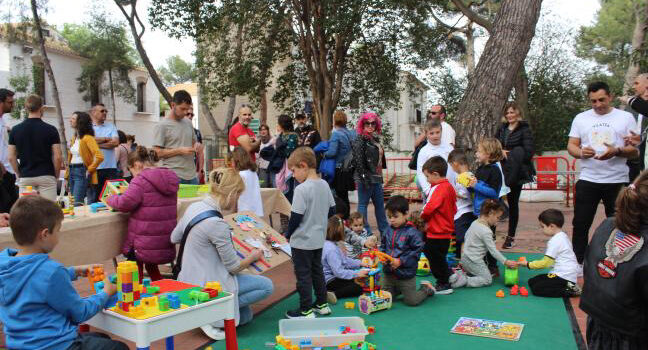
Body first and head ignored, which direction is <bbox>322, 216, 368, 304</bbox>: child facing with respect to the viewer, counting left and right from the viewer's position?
facing to the right of the viewer

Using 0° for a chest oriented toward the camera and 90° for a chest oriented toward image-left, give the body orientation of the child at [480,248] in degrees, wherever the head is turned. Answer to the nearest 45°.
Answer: approximately 270°

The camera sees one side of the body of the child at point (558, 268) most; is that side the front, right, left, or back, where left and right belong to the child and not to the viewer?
left

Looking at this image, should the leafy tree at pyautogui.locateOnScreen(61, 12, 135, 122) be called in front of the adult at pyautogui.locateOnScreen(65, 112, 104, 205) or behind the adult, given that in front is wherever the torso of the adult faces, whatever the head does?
behind

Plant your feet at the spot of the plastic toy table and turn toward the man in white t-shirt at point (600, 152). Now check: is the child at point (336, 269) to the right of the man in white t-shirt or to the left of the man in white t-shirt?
left

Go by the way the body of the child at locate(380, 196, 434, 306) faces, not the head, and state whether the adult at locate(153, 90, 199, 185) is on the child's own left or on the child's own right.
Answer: on the child's own right

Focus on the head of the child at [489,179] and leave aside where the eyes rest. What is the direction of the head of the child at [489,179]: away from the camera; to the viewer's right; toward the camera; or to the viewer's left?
to the viewer's left

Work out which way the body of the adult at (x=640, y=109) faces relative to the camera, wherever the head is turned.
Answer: to the viewer's left

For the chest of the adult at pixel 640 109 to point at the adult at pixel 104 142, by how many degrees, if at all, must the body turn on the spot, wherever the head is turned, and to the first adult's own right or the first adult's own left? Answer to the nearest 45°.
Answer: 0° — they already face them

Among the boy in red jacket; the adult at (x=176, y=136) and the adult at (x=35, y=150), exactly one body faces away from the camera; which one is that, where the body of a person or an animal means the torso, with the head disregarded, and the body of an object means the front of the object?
the adult at (x=35, y=150)

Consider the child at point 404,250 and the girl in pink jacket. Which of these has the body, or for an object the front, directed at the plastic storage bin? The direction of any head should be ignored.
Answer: the child
